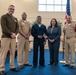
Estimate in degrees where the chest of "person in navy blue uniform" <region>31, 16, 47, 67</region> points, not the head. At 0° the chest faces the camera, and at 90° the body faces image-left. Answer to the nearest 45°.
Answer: approximately 0°

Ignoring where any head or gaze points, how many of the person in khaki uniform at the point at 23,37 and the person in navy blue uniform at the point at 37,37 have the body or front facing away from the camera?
0

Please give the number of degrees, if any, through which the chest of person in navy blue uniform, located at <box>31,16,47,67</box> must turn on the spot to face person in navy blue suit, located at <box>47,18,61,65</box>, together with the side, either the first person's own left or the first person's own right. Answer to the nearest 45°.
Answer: approximately 135° to the first person's own left

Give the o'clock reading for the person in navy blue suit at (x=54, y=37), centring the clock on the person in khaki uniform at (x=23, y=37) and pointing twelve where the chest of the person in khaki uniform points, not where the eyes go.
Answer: The person in navy blue suit is roughly at 10 o'clock from the person in khaki uniform.
